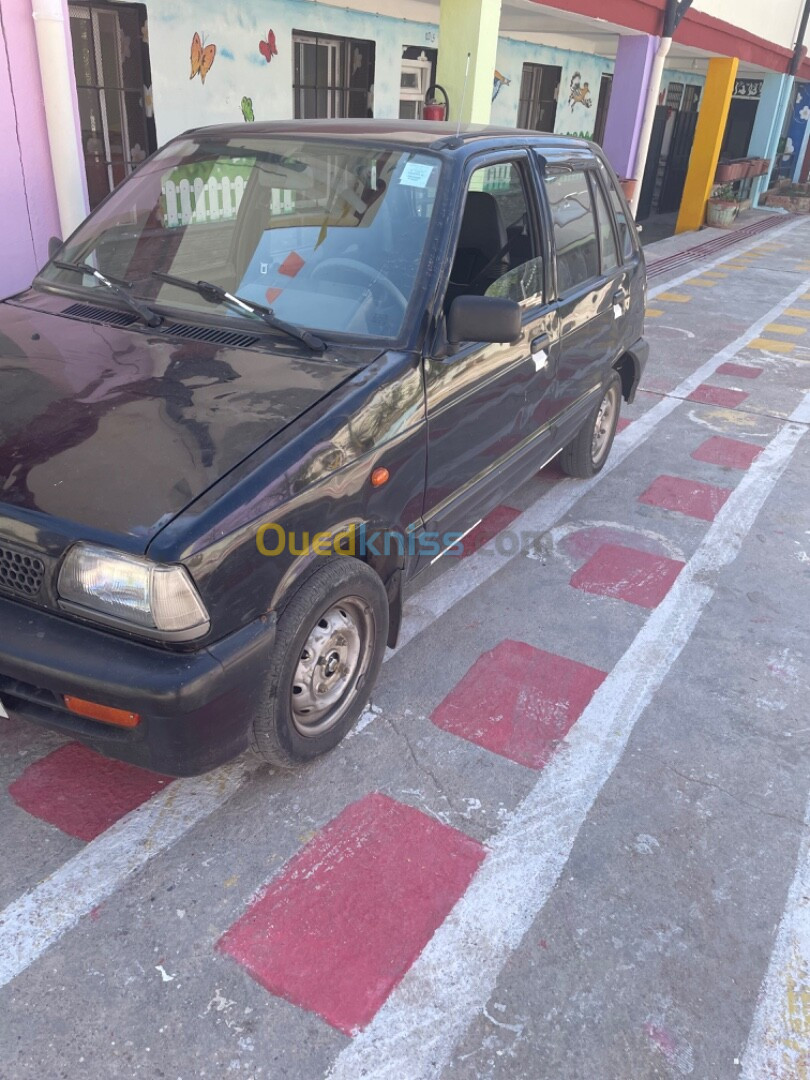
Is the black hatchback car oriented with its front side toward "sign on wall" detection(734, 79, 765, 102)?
no

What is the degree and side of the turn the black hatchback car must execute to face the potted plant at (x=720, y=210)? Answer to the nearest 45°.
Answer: approximately 180°

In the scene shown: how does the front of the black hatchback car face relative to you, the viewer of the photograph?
facing the viewer and to the left of the viewer
